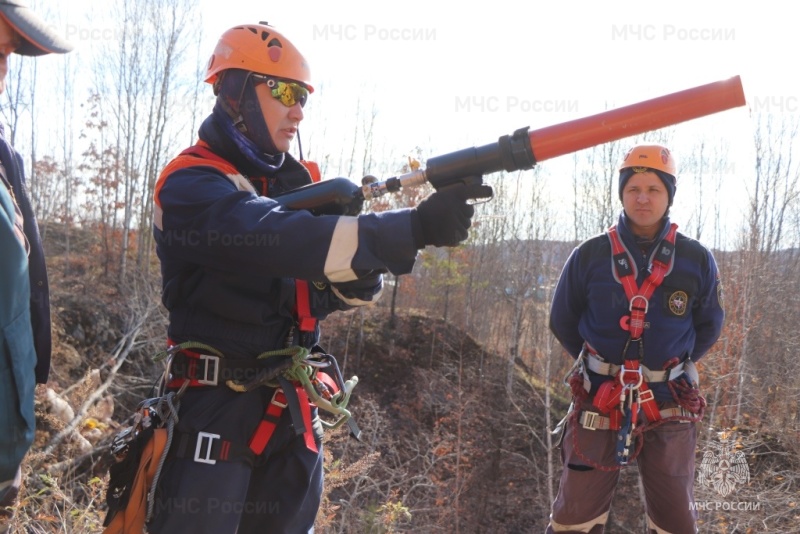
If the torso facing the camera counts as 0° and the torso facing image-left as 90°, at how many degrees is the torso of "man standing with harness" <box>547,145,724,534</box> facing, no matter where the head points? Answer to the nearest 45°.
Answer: approximately 0°

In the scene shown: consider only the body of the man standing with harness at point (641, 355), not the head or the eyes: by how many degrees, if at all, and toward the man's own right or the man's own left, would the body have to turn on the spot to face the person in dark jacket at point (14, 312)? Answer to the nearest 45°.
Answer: approximately 45° to the man's own right

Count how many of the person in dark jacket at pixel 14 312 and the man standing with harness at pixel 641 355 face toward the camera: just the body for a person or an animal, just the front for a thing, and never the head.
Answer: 1

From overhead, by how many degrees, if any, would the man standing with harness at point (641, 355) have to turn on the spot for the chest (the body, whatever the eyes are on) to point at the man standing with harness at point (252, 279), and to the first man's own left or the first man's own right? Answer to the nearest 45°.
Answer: approximately 45° to the first man's own right

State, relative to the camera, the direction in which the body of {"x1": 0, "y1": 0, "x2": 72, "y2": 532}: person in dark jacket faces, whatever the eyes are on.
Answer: to the viewer's right

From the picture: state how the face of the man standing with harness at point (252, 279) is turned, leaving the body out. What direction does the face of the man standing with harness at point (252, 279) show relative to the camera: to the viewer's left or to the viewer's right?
to the viewer's right
